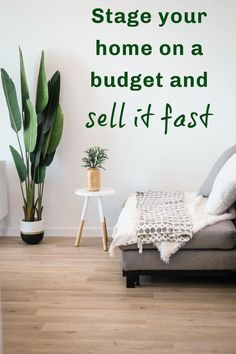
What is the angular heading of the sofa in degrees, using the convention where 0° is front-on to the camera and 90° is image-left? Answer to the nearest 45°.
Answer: approximately 90°

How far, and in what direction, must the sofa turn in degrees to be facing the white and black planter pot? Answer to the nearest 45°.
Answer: approximately 45° to its right

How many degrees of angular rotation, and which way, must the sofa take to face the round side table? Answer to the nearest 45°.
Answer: approximately 45° to its right
